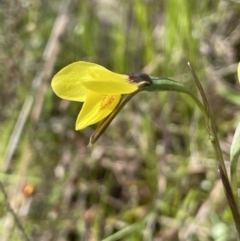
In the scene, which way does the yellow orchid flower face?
to the viewer's left
